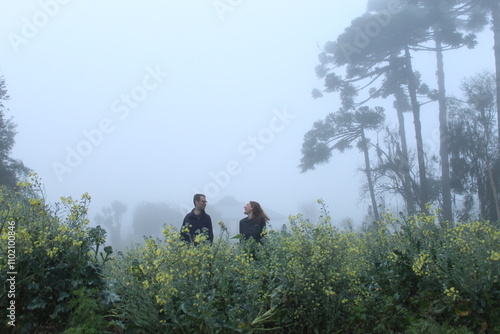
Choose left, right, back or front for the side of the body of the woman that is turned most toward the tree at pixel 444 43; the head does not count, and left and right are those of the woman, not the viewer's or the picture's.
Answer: back

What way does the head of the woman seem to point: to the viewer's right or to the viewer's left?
to the viewer's left

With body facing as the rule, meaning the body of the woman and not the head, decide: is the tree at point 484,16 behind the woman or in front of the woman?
behind

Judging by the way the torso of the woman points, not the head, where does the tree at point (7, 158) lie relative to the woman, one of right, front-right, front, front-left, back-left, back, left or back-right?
right

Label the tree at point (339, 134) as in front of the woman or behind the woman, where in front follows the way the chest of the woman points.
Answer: behind

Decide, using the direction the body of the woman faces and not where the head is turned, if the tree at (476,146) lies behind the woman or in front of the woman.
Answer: behind

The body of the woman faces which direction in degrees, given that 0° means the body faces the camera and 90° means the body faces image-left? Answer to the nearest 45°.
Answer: approximately 45°
